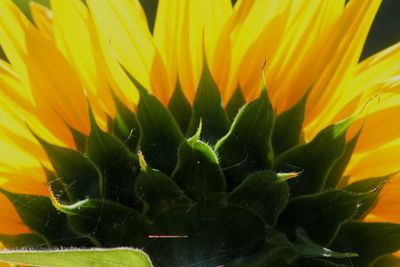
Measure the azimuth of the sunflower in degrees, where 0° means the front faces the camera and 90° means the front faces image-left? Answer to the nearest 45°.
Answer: approximately 180°
